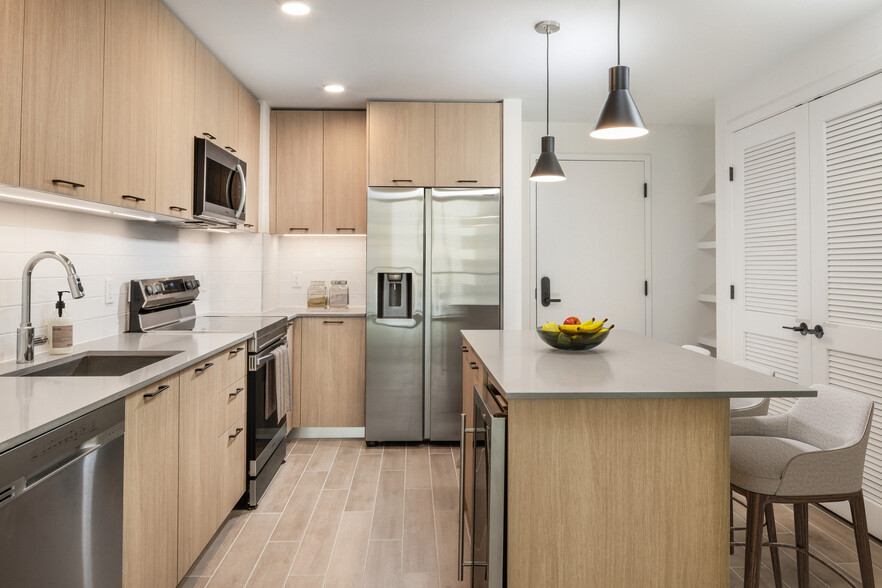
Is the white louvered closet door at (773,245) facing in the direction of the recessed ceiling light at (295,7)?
yes

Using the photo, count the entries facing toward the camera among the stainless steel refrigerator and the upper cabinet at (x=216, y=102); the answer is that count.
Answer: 1

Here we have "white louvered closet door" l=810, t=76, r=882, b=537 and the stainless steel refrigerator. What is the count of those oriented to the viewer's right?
0

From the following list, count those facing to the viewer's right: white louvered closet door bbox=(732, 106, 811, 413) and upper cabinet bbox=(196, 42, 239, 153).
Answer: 1

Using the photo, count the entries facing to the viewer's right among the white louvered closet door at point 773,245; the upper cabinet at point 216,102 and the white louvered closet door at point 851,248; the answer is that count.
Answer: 1

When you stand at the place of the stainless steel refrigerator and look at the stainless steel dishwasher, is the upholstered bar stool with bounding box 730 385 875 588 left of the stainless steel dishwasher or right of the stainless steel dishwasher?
left

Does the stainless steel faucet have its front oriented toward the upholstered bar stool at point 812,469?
yes

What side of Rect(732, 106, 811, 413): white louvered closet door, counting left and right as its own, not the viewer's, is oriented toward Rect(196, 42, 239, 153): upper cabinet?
front

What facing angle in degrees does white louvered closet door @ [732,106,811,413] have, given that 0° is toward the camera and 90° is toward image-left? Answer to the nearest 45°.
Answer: approximately 45°

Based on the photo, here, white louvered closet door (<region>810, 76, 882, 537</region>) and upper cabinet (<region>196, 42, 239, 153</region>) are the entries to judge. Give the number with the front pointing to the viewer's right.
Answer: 1

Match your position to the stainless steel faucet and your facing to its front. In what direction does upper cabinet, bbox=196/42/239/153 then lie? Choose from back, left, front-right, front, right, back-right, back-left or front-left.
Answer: left

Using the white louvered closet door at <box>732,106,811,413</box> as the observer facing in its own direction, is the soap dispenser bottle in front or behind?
in front

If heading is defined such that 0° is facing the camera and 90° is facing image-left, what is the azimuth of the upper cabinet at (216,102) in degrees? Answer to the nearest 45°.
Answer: approximately 270°

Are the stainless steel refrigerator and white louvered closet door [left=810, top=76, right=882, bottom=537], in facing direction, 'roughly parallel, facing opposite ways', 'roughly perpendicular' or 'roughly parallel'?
roughly perpendicular

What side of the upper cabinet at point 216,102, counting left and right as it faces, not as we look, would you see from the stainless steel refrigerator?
front
